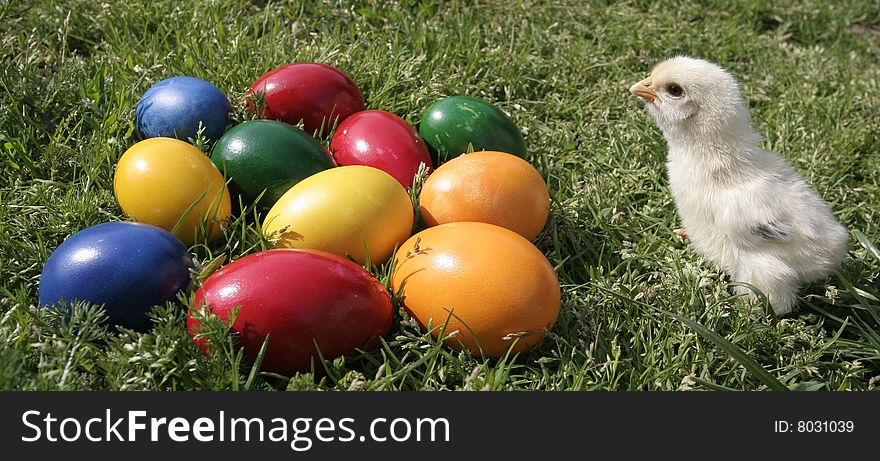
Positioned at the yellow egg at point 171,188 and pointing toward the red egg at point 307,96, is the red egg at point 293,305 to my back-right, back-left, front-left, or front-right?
back-right

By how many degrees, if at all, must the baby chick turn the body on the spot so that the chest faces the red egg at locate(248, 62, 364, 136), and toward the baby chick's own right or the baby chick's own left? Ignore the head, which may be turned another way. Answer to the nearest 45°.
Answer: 0° — it already faces it

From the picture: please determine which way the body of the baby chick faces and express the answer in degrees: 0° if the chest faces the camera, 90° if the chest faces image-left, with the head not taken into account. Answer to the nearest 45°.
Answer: approximately 90°

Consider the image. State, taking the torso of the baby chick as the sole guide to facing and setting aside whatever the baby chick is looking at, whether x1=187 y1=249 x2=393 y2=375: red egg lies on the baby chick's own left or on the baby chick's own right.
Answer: on the baby chick's own left

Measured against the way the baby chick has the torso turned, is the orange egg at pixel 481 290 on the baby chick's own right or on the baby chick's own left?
on the baby chick's own left

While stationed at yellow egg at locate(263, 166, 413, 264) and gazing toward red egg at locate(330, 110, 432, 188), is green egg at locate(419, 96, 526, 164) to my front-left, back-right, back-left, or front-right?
front-right

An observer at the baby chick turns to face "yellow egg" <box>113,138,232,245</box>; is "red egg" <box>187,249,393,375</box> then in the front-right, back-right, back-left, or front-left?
front-left

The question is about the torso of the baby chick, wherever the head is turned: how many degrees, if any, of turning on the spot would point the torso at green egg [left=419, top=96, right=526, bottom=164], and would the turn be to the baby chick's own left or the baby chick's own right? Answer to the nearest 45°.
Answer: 0° — it already faces it

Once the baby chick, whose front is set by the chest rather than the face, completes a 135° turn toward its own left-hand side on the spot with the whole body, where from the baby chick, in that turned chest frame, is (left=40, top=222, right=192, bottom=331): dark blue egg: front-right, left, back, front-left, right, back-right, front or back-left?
right

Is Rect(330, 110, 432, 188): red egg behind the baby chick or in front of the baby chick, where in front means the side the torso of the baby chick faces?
in front

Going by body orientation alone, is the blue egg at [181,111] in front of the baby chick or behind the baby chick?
in front
